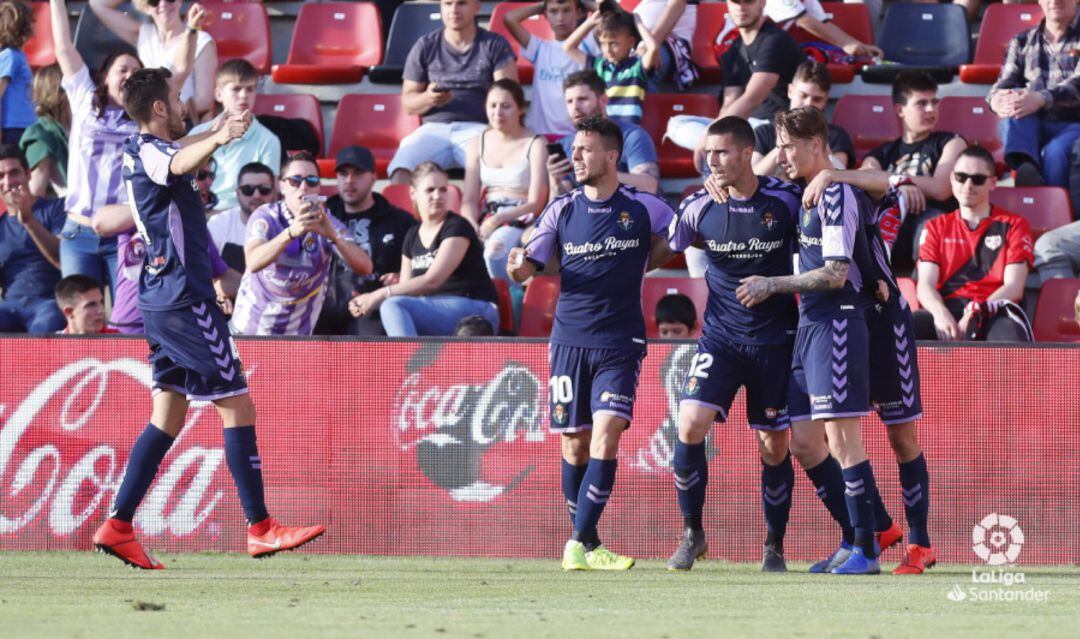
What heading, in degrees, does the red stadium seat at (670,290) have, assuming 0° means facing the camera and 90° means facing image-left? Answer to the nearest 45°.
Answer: approximately 0°

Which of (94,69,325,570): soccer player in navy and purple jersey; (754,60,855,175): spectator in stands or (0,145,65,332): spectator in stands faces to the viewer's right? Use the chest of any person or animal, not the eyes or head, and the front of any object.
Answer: the soccer player in navy and purple jersey

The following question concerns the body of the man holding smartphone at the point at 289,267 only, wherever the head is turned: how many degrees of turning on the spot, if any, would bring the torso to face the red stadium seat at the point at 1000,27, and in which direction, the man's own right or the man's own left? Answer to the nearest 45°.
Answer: approximately 135° to the man's own left

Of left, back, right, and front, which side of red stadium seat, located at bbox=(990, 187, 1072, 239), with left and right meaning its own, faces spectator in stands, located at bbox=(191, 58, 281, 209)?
right

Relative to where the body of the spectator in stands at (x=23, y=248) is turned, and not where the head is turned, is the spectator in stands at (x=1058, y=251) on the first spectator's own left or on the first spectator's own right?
on the first spectator's own left

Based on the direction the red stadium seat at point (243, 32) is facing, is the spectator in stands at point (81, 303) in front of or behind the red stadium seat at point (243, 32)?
in front

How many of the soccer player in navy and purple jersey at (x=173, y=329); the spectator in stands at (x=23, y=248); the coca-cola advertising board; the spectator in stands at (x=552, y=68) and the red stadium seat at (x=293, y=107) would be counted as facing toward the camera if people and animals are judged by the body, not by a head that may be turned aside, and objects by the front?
4

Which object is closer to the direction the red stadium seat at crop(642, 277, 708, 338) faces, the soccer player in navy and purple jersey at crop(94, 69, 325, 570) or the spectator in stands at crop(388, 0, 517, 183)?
the soccer player in navy and purple jersey

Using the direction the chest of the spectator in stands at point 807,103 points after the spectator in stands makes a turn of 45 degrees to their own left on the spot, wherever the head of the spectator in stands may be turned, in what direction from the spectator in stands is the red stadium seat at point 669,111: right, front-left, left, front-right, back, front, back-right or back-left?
back

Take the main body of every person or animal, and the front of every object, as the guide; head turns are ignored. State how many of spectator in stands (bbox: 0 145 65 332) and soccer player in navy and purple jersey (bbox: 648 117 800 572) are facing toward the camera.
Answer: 2
